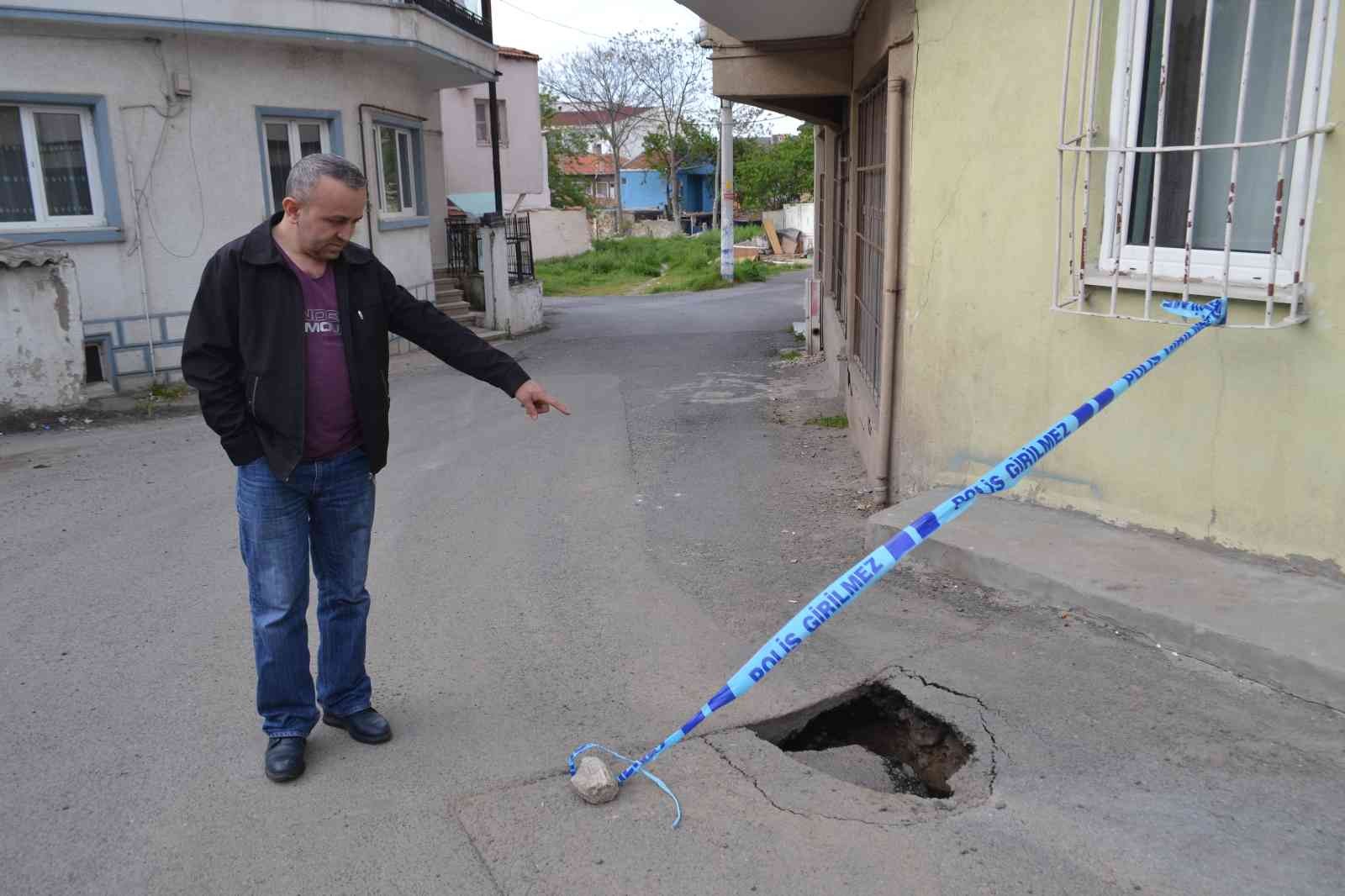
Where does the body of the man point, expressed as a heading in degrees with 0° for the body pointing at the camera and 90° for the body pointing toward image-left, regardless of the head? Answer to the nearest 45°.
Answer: approximately 315°

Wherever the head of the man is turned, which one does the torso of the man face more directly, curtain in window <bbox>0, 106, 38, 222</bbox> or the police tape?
the police tape

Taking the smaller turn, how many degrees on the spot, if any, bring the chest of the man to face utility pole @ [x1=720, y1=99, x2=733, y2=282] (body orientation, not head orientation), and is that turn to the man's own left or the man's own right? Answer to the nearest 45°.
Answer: approximately 90° to the man's own left

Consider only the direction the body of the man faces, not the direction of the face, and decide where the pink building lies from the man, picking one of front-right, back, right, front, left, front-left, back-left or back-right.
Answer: back-left

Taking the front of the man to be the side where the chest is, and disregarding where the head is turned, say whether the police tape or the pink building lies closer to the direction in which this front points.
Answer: the police tape

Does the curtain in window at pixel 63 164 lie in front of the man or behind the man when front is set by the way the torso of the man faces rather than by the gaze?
behind

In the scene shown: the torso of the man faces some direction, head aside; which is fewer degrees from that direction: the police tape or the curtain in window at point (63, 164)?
the police tape

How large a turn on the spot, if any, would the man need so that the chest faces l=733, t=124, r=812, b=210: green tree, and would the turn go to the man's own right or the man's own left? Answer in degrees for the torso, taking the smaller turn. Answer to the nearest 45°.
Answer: approximately 90° to the man's own left

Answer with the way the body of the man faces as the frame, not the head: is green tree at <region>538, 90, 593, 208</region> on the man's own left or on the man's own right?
on the man's own left
